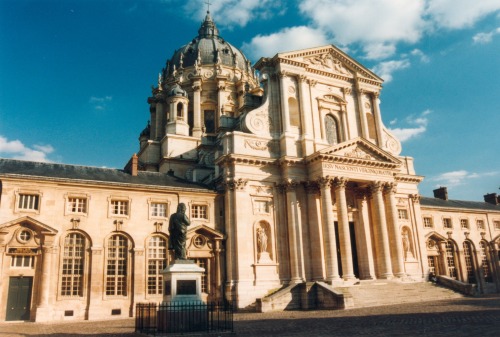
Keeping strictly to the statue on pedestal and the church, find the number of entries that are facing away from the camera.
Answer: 0

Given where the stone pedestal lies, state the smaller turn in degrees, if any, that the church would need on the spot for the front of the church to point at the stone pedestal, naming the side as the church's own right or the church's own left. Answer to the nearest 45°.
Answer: approximately 45° to the church's own right

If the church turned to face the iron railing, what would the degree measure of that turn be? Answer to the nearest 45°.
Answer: approximately 45° to its right

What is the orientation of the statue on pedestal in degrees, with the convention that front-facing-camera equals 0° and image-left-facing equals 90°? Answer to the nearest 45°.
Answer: approximately 315°

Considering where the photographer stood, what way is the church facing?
facing the viewer and to the right of the viewer
